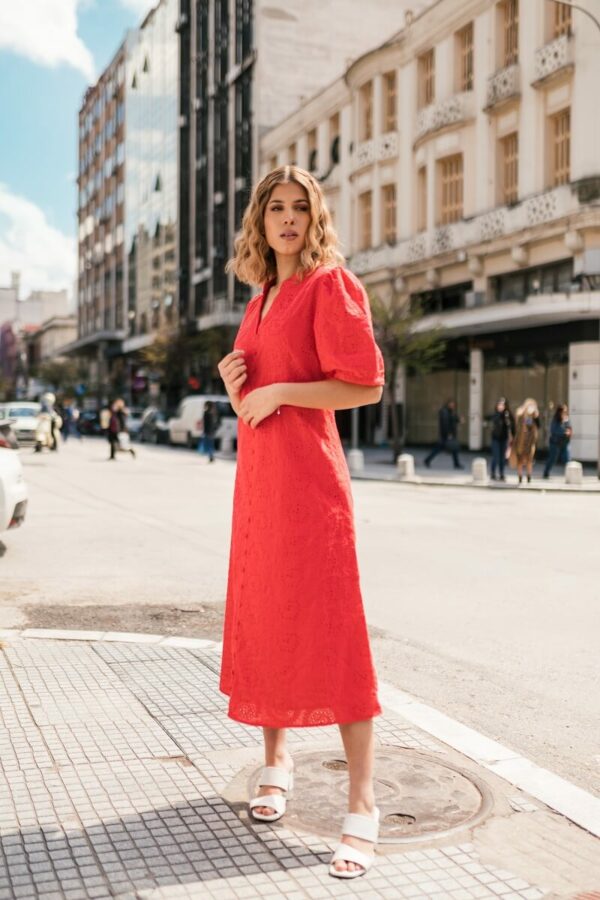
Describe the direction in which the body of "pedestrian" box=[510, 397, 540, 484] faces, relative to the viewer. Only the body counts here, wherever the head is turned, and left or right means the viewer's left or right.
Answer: facing the viewer

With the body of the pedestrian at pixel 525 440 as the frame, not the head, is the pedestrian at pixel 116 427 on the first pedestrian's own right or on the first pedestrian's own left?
on the first pedestrian's own right

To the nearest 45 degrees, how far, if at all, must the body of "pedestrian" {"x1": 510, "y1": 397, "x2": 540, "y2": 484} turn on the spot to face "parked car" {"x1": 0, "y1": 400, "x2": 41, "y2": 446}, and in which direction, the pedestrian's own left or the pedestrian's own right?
approximately 135° to the pedestrian's own right

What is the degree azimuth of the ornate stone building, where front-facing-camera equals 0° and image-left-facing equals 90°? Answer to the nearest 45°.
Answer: approximately 45°

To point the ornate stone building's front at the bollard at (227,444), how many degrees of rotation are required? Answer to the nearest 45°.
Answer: approximately 45° to its right

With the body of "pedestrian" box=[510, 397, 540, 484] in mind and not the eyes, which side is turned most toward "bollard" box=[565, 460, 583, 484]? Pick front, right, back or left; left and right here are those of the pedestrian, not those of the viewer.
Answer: left

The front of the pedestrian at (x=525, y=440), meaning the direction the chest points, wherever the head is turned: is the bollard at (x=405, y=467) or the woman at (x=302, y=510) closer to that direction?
the woman

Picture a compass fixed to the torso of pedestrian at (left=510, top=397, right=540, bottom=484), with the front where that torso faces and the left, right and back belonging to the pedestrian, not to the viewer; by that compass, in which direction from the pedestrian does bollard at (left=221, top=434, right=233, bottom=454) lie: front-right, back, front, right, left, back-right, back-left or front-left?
back-right

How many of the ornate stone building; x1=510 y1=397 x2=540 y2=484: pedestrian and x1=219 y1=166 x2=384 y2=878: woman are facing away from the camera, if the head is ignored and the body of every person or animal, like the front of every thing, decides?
0

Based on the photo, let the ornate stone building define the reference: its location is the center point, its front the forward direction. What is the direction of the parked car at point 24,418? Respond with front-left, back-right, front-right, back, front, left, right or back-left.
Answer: front-right

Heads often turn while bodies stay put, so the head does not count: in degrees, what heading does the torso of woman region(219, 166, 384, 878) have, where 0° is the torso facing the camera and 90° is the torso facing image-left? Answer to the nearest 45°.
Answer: approximately 45°

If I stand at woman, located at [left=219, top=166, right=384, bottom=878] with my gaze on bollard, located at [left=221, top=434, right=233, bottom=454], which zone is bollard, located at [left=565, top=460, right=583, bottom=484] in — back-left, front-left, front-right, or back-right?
front-right

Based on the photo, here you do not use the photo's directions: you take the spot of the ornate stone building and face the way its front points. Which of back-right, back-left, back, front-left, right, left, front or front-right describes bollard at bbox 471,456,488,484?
front-left
